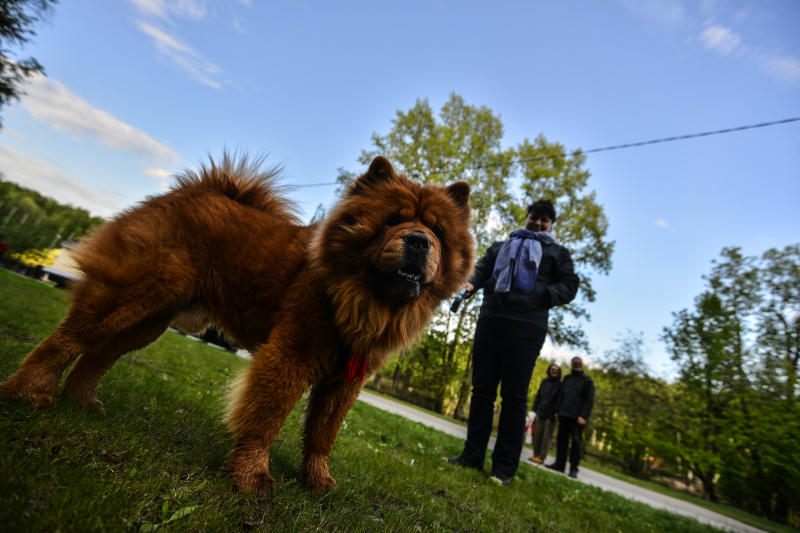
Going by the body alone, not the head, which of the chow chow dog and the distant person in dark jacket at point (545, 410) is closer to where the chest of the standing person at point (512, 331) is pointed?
the chow chow dog

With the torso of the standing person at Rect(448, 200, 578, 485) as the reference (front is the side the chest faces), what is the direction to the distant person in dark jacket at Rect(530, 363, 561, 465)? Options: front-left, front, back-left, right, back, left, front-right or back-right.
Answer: back

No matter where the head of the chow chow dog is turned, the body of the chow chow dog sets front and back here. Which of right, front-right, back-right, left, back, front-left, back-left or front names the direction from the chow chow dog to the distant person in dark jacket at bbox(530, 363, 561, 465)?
left

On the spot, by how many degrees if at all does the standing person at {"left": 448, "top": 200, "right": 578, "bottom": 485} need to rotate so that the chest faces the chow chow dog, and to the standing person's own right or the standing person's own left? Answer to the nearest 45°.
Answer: approximately 45° to the standing person's own right

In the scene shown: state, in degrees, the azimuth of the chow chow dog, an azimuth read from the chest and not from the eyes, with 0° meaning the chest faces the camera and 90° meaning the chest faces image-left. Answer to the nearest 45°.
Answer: approximately 315°

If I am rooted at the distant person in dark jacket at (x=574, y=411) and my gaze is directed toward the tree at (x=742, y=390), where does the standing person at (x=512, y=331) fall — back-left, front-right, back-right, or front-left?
back-right

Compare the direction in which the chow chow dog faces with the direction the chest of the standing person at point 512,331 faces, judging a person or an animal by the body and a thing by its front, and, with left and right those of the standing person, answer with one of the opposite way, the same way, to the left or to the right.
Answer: to the left

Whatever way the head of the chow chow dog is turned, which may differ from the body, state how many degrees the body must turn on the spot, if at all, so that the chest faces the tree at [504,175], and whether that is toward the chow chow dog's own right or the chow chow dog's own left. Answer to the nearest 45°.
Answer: approximately 90° to the chow chow dog's own left

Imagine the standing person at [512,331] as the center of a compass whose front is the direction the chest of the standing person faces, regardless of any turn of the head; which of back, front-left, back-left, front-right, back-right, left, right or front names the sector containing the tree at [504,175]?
back

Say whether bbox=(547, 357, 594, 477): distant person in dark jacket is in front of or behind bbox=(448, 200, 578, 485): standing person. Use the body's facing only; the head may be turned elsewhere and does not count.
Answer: behind
